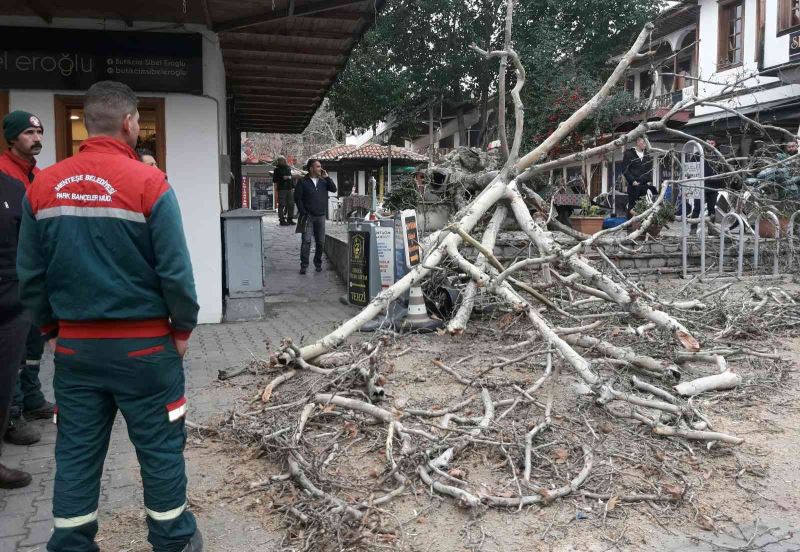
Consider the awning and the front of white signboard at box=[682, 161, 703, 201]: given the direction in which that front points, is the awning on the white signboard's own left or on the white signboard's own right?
on the white signboard's own right

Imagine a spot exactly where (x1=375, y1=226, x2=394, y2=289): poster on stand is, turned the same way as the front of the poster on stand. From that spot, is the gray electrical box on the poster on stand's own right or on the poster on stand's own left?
on the poster on stand's own right

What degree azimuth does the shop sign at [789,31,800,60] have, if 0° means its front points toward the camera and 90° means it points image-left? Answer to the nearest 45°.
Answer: approximately 45°

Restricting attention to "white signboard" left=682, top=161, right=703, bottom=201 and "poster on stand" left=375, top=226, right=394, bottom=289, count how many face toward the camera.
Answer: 2

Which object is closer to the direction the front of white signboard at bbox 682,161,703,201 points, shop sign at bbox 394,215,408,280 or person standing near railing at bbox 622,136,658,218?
the shop sign

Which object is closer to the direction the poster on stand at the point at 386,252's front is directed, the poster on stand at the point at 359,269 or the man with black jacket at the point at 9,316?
the man with black jacket

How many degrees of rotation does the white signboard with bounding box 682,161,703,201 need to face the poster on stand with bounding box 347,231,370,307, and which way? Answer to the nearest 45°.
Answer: approximately 45° to its right

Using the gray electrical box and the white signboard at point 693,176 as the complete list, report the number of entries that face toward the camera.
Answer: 2

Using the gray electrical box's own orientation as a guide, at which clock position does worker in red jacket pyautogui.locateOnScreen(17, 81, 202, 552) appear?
The worker in red jacket is roughly at 12 o'clock from the gray electrical box.
